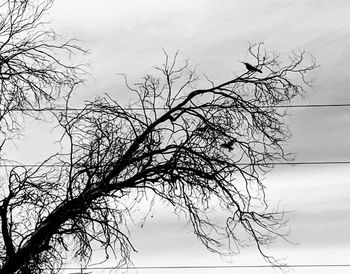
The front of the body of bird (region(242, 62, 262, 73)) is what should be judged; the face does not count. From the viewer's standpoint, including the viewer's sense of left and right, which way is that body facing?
facing to the left of the viewer
